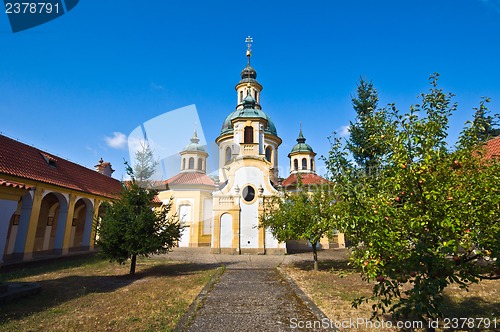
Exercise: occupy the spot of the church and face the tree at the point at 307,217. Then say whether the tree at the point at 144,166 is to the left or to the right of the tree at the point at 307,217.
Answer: right

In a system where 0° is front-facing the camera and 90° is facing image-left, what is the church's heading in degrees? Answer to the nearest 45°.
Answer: approximately 0°
